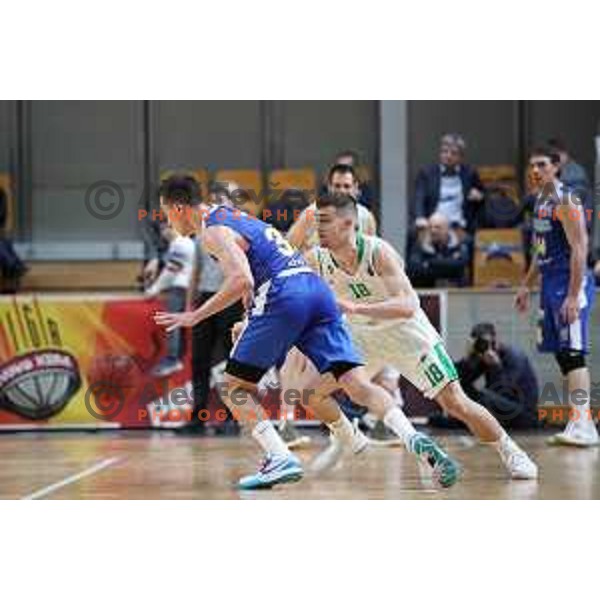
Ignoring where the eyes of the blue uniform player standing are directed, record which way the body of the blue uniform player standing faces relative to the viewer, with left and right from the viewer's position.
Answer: facing the viewer and to the left of the viewer

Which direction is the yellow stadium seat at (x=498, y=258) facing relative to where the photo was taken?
toward the camera

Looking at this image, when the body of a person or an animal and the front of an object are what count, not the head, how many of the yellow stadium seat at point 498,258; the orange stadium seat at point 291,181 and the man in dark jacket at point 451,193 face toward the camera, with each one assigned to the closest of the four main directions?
3

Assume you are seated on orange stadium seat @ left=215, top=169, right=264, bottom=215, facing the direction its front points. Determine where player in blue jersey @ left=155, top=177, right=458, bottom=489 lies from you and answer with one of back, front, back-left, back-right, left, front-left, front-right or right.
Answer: front

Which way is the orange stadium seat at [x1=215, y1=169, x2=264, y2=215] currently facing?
toward the camera

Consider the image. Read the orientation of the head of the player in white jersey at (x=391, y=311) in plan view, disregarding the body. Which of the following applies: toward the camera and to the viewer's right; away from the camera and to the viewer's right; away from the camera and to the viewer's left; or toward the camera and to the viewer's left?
toward the camera and to the viewer's left

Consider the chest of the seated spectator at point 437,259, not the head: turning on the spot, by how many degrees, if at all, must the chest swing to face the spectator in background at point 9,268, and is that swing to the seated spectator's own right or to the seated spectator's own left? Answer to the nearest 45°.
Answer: approximately 90° to the seated spectator's own right

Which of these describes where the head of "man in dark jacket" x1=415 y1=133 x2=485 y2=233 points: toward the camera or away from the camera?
toward the camera

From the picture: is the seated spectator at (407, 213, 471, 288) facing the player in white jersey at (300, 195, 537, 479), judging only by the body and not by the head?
yes

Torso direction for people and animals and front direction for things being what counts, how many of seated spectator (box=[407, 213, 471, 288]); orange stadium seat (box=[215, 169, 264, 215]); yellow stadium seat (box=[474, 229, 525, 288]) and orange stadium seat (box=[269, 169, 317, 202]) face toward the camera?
4

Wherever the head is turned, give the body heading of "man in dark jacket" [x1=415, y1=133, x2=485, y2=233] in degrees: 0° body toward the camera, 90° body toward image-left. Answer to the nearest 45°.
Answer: approximately 0°

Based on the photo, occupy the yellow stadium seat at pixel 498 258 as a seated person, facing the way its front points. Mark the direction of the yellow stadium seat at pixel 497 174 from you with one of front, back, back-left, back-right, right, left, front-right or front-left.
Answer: back

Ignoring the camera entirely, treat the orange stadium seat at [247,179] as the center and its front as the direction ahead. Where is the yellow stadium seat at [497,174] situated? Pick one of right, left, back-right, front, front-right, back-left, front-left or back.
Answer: left

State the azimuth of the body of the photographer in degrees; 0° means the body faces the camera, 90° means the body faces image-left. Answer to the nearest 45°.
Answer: approximately 45°

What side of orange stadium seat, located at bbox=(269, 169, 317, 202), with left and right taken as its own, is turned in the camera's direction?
front
